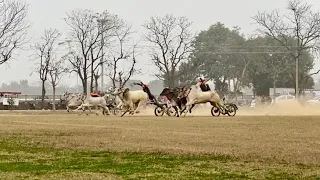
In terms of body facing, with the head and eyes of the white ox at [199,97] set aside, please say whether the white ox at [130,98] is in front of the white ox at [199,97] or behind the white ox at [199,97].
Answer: in front

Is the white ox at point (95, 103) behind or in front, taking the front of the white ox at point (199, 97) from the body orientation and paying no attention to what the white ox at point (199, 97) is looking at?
in front

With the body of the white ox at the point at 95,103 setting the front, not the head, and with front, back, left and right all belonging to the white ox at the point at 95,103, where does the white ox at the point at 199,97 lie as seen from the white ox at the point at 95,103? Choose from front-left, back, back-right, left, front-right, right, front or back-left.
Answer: back-left

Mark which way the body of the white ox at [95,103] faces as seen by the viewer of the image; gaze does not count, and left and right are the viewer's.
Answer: facing to the left of the viewer

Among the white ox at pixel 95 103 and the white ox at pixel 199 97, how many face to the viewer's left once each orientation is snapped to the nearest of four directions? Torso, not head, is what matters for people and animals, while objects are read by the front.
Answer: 2

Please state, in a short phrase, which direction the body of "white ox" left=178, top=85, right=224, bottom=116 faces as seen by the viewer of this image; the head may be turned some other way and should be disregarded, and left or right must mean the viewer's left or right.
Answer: facing to the left of the viewer

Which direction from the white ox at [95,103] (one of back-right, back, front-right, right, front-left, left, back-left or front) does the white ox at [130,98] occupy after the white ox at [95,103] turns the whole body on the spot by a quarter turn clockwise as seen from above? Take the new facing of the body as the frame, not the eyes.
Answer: back-right
